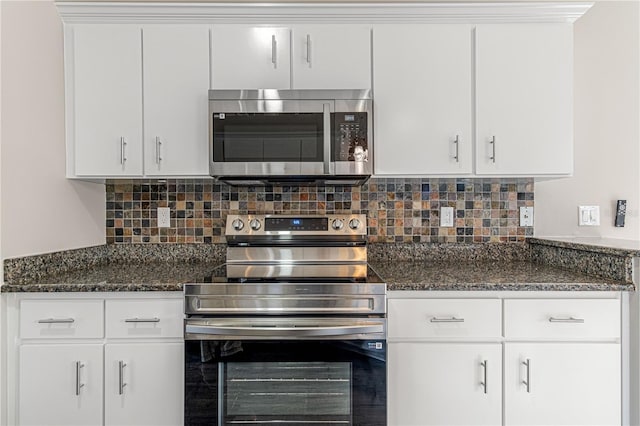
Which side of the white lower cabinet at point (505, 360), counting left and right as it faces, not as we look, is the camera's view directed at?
front

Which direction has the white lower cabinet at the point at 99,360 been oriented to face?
toward the camera

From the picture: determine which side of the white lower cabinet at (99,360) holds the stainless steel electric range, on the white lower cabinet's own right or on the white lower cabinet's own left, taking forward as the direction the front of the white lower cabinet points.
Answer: on the white lower cabinet's own left

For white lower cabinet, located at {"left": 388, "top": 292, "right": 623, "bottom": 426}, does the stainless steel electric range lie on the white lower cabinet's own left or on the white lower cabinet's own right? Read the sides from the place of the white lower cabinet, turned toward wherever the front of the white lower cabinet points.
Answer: on the white lower cabinet's own right

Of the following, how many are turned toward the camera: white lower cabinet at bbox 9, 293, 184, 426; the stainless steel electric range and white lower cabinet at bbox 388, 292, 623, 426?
3

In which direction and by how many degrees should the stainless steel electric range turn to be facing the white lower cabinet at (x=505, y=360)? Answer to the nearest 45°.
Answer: approximately 90° to its left
